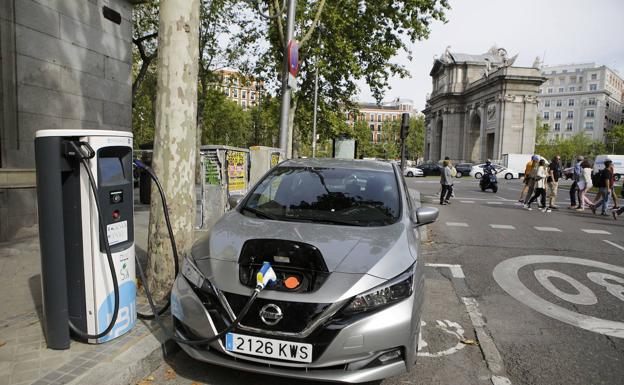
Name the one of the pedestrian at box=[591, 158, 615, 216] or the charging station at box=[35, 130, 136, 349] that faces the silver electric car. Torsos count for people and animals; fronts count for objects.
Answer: the charging station

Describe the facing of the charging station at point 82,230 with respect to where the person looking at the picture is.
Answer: facing the viewer and to the right of the viewer

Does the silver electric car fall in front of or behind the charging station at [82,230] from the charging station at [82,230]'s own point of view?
in front

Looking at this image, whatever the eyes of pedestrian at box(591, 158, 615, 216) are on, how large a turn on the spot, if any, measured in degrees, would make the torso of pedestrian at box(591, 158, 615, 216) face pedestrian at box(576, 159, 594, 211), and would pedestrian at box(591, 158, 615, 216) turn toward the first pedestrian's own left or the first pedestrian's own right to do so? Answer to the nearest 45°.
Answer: approximately 90° to the first pedestrian's own left
